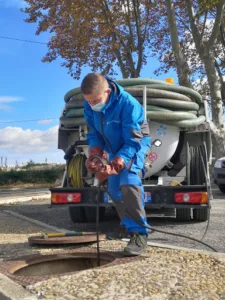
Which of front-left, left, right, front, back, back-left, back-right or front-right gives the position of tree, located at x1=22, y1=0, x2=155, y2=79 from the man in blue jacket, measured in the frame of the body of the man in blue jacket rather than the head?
back-right

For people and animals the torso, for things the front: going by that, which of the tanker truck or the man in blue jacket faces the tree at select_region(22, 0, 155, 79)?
the tanker truck

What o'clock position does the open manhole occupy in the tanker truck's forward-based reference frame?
The open manhole is roughly at 7 o'clock from the tanker truck.

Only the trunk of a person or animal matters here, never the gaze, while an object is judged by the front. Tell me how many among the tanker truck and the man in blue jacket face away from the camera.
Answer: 1

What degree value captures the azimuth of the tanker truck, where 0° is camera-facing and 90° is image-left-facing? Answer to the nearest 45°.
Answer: approximately 180°

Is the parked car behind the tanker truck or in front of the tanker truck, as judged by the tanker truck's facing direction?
in front

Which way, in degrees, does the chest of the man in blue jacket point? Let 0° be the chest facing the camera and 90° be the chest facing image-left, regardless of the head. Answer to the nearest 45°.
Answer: approximately 45°

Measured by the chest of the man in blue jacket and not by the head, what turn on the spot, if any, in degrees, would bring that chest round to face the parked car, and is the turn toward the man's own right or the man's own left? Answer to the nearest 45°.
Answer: approximately 135° to the man's own right

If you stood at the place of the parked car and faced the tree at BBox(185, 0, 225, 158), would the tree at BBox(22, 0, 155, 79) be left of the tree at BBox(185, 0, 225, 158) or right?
left

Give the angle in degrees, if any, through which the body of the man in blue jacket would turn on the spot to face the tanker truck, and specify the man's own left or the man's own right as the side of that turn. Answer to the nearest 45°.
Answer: approximately 135° to the man's own right

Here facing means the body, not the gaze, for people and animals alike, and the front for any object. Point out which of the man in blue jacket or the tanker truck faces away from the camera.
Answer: the tanker truck

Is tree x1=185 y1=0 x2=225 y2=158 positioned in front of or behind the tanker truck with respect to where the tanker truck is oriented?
in front

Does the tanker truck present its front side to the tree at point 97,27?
yes
